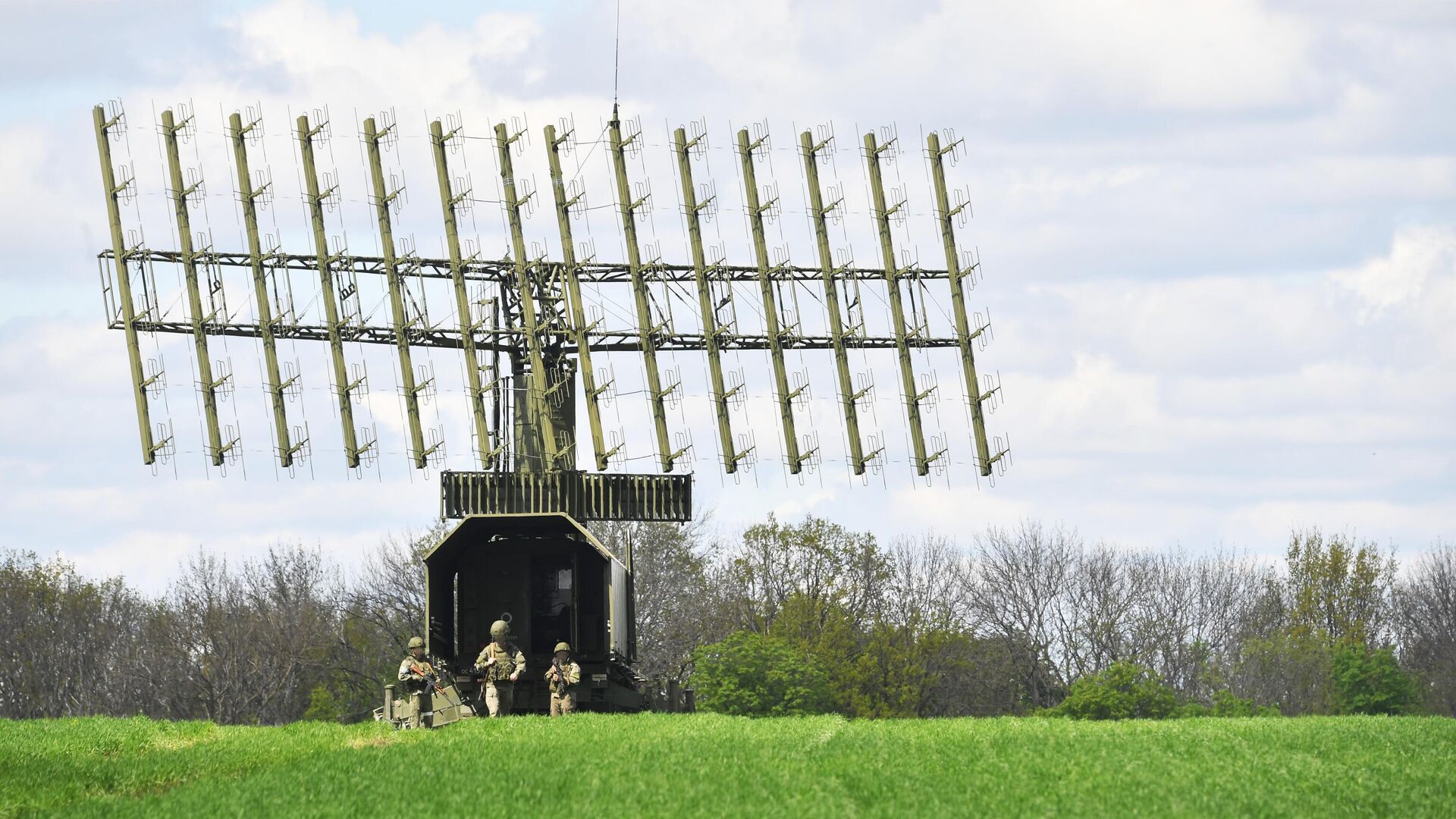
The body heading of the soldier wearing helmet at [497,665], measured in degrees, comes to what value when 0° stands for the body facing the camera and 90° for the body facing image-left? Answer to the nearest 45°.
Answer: approximately 0°

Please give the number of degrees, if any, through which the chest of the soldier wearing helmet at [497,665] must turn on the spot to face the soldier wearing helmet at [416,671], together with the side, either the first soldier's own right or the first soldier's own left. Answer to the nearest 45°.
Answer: approximately 45° to the first soldier's own right

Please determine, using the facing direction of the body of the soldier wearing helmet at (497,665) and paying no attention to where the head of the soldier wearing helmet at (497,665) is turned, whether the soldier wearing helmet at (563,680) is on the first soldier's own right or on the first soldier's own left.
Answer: on the first soldier's own left
